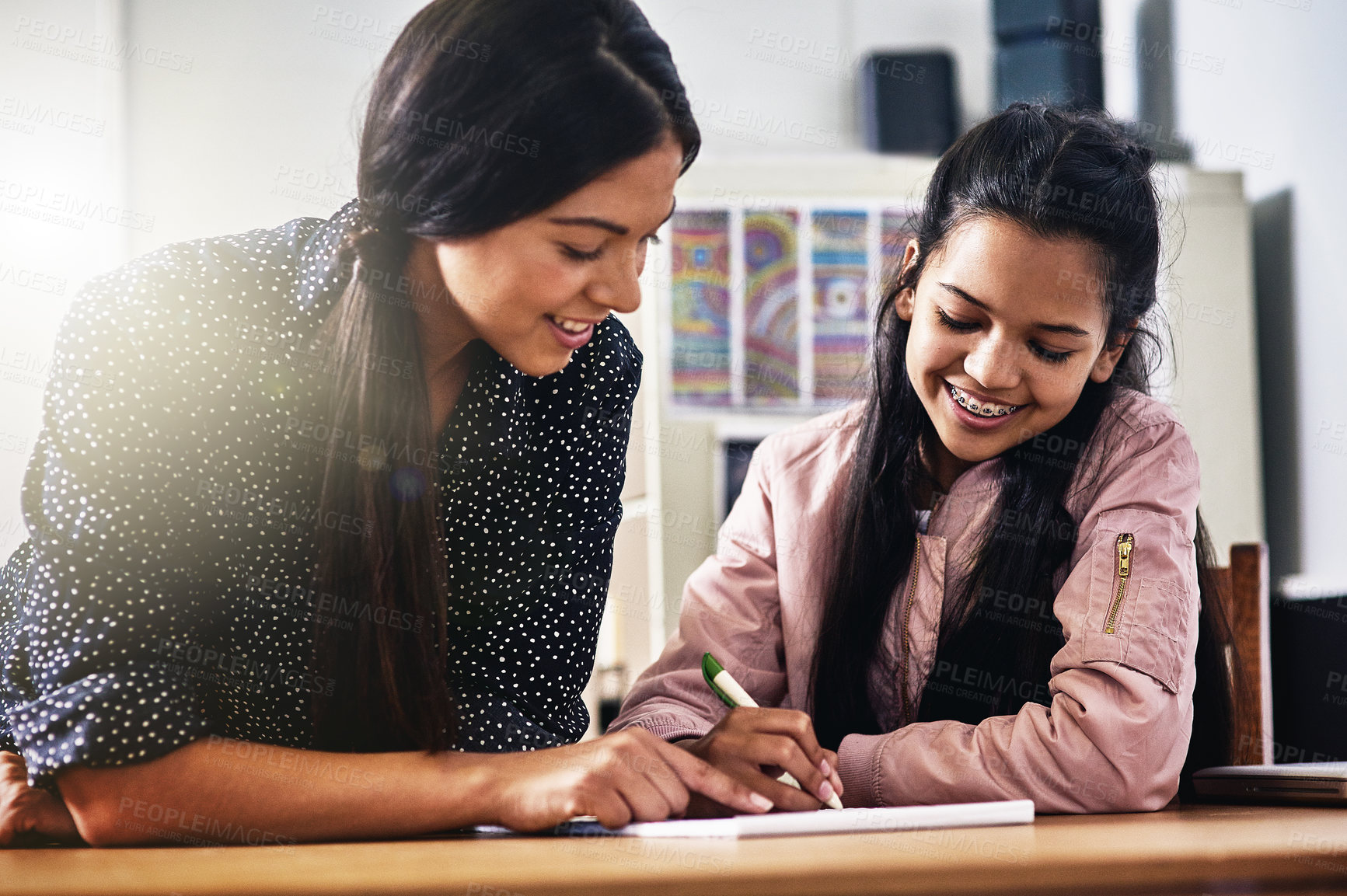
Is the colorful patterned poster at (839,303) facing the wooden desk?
yes

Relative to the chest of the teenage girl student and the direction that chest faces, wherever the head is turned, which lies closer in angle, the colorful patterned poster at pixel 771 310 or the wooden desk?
the wooden desk

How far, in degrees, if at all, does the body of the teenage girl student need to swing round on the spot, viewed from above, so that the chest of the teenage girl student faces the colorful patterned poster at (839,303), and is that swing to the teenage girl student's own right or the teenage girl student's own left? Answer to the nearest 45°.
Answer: approximately 135° to the teenage girl student's own right

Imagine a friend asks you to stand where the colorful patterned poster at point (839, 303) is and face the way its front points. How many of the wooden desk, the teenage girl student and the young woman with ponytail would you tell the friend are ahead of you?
3

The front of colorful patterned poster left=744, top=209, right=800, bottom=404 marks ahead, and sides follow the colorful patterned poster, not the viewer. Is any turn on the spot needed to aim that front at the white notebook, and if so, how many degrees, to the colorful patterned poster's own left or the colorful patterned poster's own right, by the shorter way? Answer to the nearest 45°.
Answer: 0° — it already faces it

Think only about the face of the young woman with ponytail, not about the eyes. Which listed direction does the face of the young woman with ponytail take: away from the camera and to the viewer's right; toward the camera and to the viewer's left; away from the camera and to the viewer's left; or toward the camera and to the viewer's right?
toward the camera and to the viewer's right

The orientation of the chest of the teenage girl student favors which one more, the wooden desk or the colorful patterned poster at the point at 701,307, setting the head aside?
the wooden desk
